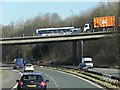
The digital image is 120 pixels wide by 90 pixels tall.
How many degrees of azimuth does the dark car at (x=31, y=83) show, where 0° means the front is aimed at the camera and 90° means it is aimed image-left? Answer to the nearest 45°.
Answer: approximately 180°
